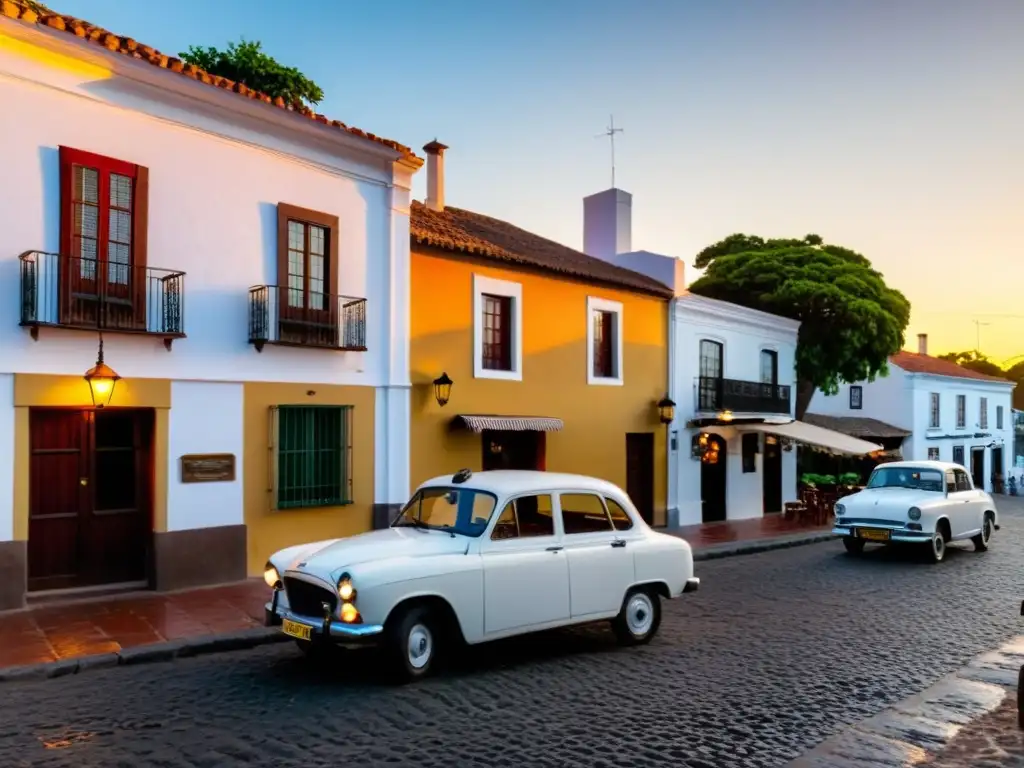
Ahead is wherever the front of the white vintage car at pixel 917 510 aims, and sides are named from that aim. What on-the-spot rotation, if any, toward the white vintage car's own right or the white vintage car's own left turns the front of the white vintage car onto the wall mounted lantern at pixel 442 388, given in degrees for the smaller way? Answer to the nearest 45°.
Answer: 0° — it already faces it

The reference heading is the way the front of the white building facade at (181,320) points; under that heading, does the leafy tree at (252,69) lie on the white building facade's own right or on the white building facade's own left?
on the white building facade's own left

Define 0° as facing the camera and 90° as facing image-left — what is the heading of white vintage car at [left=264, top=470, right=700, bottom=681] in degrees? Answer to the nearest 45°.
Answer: approximately 45°

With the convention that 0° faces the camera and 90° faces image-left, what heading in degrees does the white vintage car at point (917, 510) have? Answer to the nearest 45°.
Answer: approximately 45°

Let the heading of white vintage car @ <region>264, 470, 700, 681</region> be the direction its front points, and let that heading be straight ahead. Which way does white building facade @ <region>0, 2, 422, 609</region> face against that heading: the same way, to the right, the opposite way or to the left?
to the left

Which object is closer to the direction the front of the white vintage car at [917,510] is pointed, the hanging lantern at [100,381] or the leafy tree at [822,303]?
the hanging lantern

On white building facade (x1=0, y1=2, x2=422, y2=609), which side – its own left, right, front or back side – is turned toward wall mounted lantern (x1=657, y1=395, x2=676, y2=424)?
left
